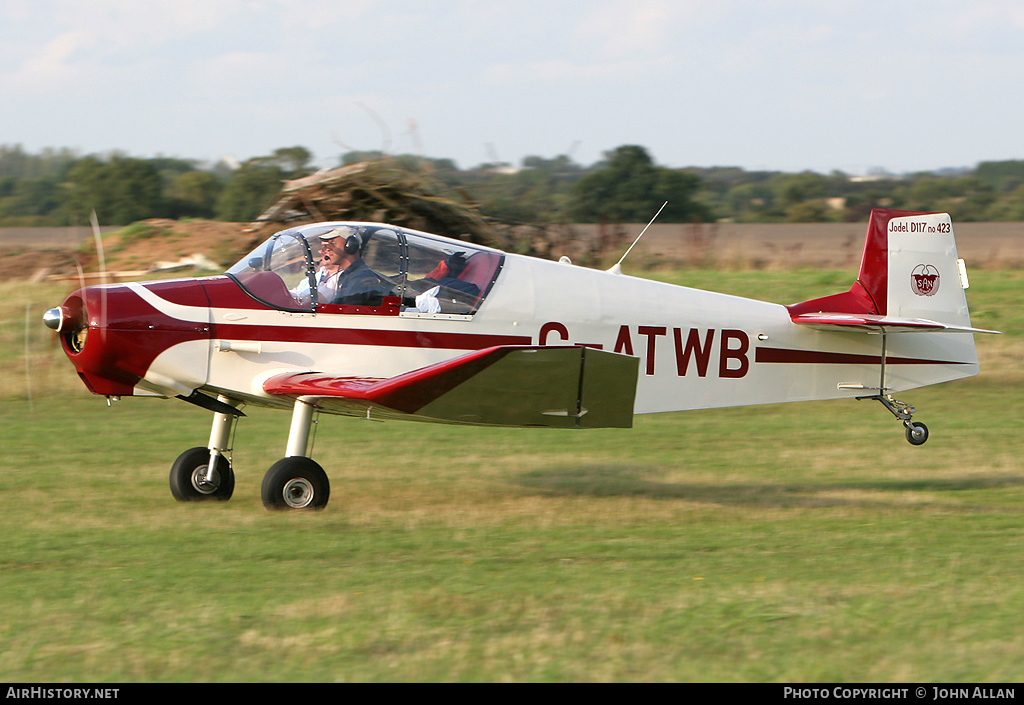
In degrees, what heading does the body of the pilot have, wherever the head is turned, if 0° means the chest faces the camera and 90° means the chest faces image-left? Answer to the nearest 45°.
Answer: approximately 90°

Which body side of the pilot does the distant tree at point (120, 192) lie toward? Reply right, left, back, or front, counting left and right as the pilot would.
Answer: right

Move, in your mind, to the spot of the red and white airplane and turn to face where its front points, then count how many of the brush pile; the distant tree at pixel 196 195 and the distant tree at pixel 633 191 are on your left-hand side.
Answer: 0

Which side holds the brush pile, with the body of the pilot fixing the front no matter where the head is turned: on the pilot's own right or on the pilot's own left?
on the pilot's own right

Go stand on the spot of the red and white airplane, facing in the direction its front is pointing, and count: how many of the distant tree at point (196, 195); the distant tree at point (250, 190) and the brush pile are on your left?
0

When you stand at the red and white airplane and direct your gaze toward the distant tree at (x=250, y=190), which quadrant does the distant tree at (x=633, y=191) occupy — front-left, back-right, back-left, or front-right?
front-right

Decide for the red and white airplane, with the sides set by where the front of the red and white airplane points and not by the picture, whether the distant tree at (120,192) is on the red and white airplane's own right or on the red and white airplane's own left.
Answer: on the red and white airplane's own right

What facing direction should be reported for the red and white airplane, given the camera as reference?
facing to the left of the viewer
